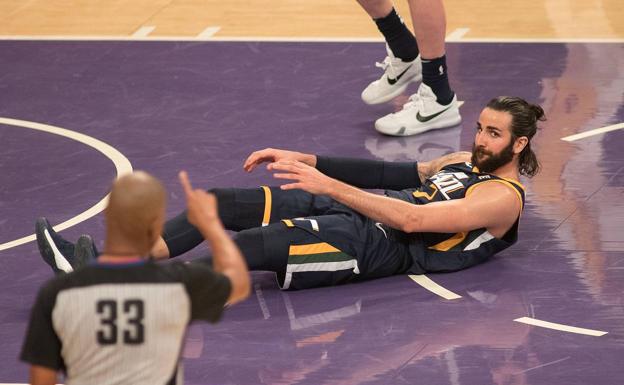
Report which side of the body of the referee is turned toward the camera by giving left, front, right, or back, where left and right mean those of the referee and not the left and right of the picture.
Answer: back

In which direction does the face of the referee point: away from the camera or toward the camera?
away from the camera
